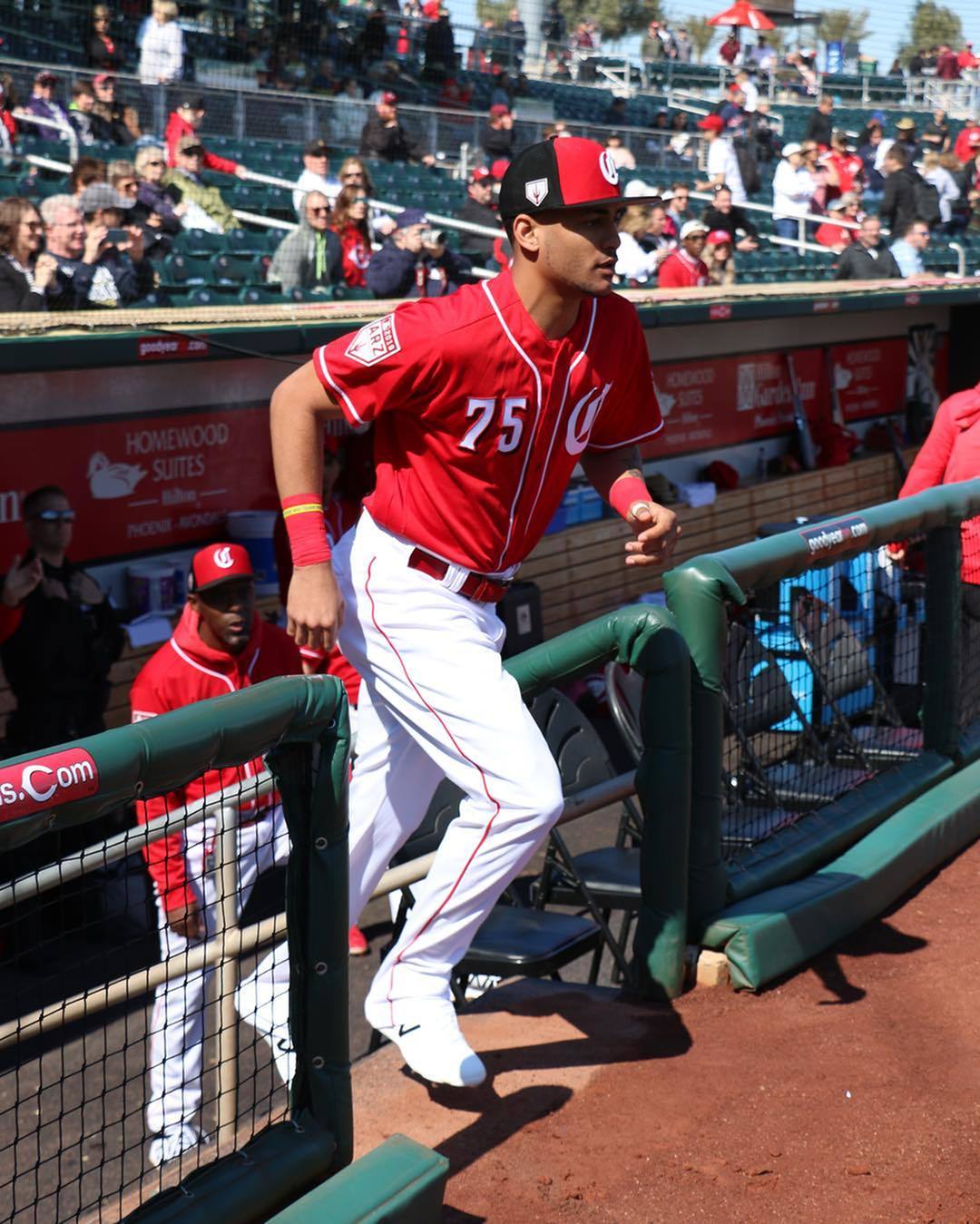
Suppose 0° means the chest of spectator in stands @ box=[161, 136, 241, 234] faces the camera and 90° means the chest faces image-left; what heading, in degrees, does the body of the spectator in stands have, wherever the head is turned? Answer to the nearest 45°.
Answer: approximately 315°

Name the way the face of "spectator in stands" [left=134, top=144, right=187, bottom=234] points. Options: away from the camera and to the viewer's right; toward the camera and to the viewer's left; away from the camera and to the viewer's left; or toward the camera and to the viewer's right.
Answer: toward the camera and to the viewer's right

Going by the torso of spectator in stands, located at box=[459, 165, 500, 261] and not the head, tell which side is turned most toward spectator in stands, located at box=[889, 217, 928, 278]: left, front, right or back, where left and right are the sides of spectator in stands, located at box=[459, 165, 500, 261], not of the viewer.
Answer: left

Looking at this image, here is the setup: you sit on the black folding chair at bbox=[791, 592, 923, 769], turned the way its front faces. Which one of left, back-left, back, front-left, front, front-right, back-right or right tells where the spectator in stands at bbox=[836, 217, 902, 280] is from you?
back-left

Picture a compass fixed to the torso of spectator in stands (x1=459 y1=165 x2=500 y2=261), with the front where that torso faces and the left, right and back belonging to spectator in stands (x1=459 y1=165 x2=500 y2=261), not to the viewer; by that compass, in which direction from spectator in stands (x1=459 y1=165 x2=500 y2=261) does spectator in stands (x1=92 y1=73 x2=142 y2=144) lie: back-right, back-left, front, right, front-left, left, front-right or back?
back-right

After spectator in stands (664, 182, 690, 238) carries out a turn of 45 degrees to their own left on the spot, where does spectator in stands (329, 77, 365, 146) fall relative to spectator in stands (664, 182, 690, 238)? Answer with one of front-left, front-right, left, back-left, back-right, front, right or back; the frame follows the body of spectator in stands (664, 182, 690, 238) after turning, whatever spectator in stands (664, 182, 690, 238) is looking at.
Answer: back

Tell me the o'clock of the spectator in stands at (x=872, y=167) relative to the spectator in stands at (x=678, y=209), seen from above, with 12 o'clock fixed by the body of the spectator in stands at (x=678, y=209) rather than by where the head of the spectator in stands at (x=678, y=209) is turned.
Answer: the spectator in stands at (x=872, y=167) is roughly at 8 o'clock from the spectator in stands at (x=678, y=209).
